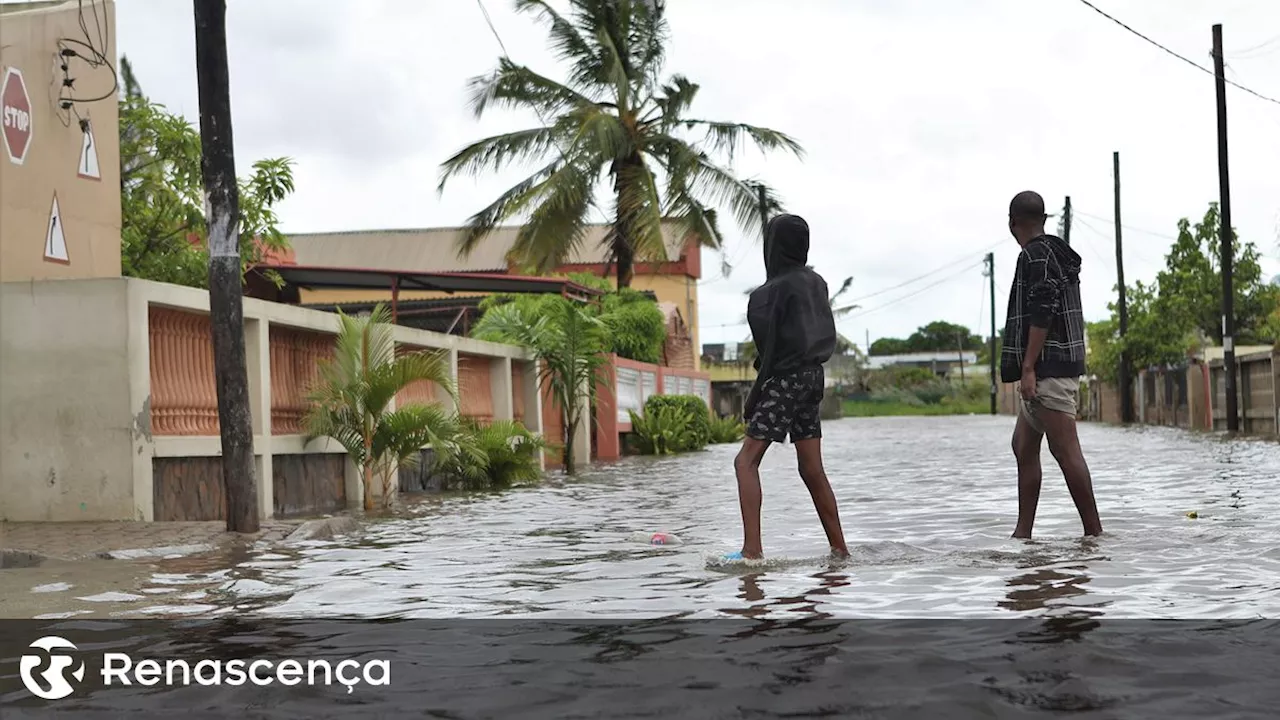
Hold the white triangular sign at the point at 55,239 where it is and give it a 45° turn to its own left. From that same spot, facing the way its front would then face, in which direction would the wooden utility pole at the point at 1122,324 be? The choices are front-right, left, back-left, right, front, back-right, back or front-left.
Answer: left

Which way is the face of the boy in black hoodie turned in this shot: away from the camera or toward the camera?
away from the camera

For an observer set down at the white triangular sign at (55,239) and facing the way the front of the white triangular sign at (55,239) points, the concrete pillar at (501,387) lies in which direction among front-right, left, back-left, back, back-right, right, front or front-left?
back-left

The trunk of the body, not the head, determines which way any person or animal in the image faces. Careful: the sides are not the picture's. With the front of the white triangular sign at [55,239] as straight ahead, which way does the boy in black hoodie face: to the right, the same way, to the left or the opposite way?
the opposite way

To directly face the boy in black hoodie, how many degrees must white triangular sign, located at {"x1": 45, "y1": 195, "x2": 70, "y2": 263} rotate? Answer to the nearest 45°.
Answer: approximately 45° to its left

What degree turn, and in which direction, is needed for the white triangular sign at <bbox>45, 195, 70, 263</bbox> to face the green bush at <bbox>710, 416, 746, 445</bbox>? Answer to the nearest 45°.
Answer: approximately 135° to its left

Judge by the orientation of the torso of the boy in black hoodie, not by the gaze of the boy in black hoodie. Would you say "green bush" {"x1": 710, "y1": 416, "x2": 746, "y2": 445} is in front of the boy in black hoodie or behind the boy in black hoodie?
in front

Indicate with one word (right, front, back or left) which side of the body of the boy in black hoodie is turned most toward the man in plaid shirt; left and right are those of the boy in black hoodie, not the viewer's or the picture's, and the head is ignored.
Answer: right

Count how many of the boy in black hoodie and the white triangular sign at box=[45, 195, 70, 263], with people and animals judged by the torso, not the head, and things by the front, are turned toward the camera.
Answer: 1

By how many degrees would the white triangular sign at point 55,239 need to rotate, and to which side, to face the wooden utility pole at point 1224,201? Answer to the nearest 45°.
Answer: approximately 135° to its left

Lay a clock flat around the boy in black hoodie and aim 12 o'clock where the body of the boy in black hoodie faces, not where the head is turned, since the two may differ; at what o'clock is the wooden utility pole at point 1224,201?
The wooden utility pole is roughly at 2 o'clock from the boy in black hoodie.
